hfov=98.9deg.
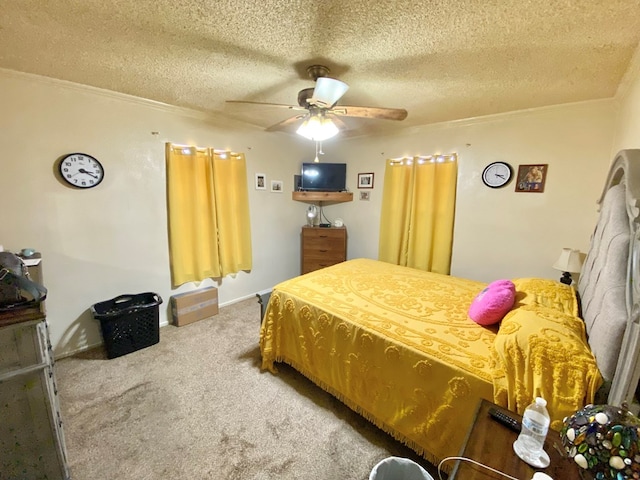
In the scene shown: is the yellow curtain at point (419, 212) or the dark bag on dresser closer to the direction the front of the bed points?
the dark bag on dresser

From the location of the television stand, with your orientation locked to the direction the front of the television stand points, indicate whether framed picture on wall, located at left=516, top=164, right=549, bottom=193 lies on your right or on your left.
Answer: on your left

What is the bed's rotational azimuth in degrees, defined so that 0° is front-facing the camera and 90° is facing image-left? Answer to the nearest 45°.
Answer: approximately 90°

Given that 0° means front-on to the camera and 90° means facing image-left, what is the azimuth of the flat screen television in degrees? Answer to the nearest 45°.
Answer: approximately 0°

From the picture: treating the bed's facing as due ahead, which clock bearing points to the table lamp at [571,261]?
The table lamp is roughly at 4 o'clock from the bed.

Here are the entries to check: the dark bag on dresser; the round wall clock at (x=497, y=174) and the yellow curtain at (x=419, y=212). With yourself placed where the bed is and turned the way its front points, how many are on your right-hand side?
2

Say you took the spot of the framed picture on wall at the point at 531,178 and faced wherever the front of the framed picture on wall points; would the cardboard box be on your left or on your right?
on your right

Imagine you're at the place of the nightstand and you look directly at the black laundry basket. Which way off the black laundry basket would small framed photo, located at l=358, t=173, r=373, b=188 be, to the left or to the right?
right

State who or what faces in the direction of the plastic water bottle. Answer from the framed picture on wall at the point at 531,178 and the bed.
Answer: the framed picture on wall

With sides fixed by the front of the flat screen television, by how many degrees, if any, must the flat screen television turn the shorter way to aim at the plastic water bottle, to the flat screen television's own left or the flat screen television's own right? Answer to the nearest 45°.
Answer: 0° — it already faces it
